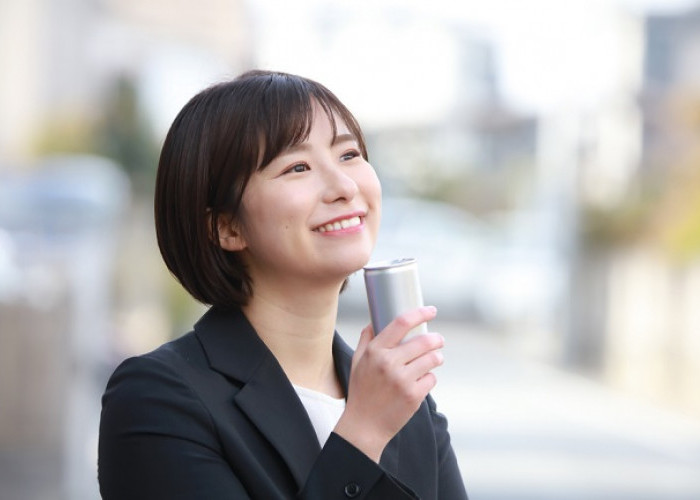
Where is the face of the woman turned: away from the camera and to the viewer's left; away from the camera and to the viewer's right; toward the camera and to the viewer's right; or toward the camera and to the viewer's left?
toward the camera and to the viewer's right

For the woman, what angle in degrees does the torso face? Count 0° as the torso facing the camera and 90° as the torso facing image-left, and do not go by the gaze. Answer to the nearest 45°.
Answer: approximately 315°

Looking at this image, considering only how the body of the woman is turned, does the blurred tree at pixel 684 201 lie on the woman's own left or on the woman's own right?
on the woman's own left

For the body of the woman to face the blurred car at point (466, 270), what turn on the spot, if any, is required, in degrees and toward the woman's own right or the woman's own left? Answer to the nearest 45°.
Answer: approximately 135° to the woman's own left

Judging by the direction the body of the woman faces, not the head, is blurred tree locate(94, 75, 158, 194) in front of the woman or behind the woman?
behind
